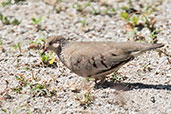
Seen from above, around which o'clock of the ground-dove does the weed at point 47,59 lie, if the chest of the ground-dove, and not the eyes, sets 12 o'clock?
The weed is roughly at 1 o'clock from the ground-dove.

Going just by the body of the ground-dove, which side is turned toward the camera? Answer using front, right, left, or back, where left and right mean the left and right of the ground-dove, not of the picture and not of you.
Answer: left

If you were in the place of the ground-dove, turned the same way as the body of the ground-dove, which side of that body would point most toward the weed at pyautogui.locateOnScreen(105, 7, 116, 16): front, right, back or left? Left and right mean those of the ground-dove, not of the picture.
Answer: right

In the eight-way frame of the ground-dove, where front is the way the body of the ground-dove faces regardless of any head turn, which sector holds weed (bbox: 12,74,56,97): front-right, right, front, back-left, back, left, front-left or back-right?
front

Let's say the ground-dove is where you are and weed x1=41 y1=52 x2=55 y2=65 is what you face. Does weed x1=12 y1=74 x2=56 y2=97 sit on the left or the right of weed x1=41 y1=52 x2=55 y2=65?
left

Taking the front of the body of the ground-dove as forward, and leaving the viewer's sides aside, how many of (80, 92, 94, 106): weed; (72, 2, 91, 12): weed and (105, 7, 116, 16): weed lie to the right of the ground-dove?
2

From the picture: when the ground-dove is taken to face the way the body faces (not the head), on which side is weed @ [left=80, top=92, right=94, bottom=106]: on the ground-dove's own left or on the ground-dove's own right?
on the ground-dove's own left
